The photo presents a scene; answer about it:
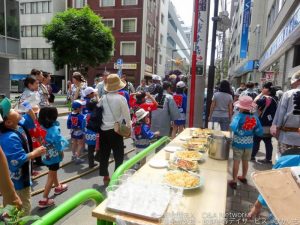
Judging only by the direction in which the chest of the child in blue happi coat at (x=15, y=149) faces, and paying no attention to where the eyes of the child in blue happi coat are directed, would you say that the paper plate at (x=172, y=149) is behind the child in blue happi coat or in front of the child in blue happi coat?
in front

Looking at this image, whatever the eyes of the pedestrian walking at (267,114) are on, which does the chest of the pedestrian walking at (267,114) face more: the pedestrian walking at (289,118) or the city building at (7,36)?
the city building

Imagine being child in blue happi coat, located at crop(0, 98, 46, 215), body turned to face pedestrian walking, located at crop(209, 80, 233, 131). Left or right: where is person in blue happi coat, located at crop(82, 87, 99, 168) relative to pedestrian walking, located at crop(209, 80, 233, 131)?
left

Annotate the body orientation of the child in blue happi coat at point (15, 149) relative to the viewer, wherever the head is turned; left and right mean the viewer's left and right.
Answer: facing to the right of the viewer

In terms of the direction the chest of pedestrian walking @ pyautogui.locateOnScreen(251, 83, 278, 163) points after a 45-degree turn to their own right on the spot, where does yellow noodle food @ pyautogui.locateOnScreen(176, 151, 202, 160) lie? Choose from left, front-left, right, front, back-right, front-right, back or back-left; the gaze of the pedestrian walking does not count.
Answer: back-left
